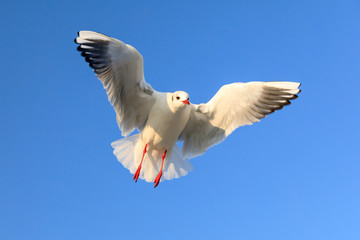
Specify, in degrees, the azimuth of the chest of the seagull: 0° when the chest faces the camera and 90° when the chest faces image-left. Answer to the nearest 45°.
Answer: approximately 315°
